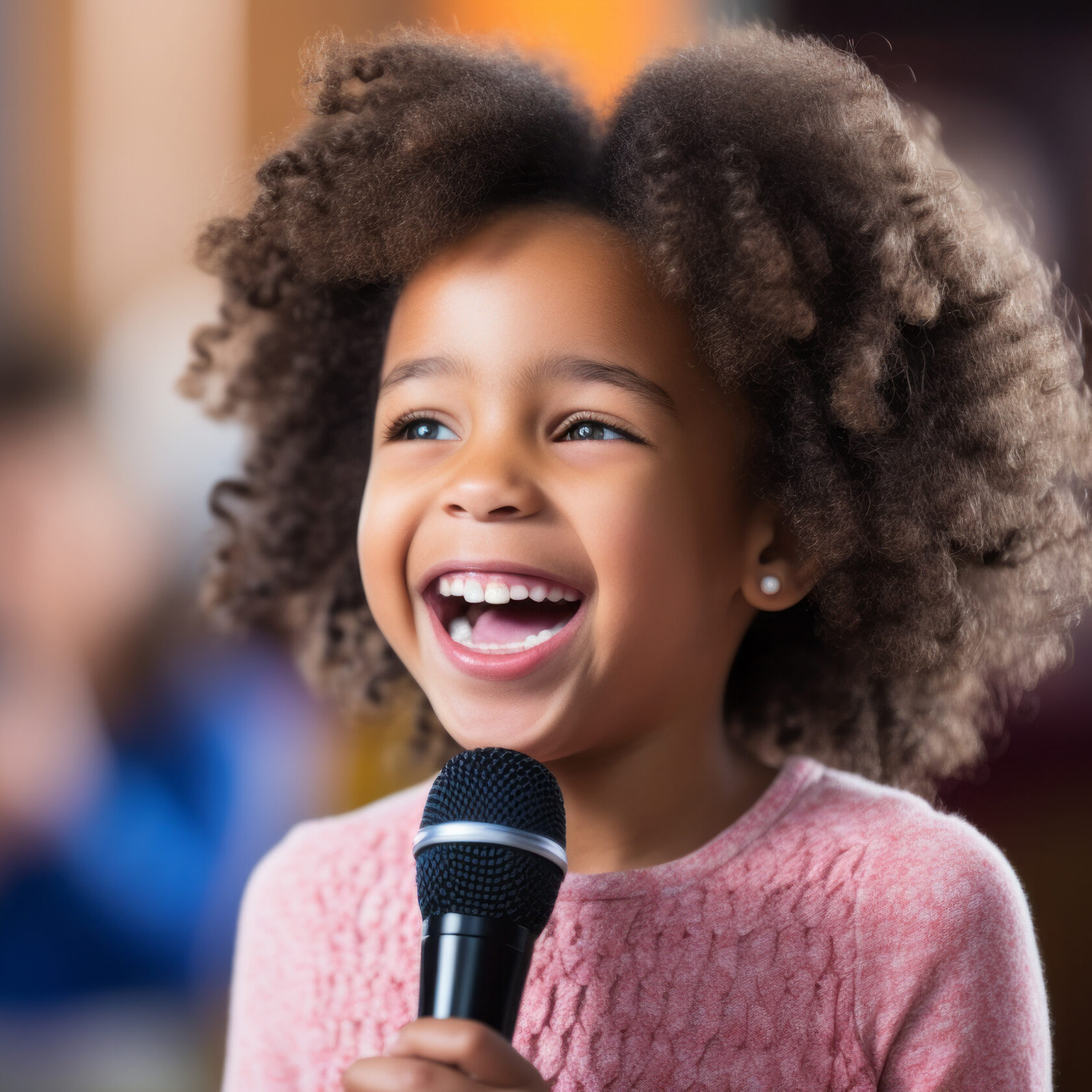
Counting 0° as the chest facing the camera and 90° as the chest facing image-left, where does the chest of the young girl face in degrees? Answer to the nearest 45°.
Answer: approximately 45°

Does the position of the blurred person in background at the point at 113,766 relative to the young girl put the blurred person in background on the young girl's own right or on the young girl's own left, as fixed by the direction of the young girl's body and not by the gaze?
on the young girl's own right
